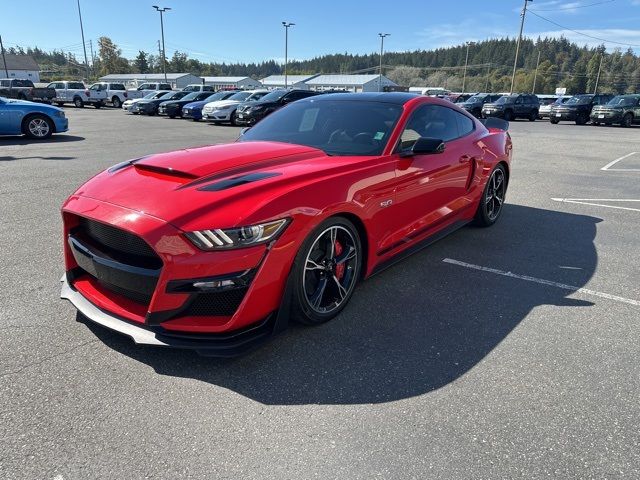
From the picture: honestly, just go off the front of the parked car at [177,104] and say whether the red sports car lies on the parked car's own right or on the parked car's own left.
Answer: on the parked car's own left

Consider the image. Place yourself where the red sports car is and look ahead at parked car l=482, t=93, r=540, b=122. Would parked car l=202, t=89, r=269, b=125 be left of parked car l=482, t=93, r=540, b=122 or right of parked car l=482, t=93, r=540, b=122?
left

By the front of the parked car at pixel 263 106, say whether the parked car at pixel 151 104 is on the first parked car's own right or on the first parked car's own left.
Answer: on the first parked car's own right

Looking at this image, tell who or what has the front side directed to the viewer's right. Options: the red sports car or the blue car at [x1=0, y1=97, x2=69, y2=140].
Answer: the blue car

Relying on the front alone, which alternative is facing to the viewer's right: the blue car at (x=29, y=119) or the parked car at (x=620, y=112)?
the blue car

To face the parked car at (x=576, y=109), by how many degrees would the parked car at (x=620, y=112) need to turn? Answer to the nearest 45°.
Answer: approximately 90° to its right

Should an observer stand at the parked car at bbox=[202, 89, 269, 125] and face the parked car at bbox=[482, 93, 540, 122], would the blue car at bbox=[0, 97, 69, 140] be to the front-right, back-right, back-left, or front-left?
back-right
